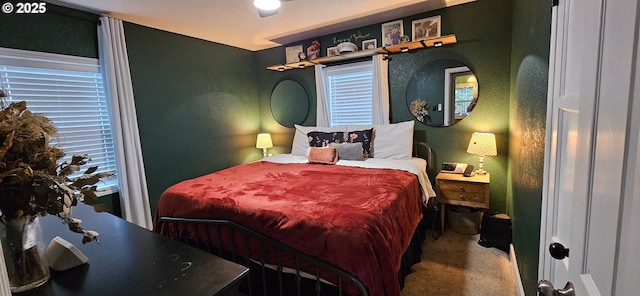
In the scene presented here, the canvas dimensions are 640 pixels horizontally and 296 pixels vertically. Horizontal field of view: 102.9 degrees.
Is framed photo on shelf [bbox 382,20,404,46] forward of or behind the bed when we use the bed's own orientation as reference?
behind

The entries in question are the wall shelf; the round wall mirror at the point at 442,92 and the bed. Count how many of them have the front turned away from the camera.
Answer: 0

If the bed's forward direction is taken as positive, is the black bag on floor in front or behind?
behind

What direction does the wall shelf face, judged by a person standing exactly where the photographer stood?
facing the viewer and to the left of the viewer

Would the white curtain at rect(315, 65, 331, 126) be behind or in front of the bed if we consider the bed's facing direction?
behind

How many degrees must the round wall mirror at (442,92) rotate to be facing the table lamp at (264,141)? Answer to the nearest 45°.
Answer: approximately 90° to its right

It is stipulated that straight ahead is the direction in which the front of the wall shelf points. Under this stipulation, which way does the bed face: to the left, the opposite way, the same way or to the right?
the same way

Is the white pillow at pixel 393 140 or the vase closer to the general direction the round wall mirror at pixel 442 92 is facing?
the vase

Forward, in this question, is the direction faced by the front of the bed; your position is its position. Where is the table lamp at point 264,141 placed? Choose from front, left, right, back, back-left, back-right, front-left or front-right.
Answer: back-right

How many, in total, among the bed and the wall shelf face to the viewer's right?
0

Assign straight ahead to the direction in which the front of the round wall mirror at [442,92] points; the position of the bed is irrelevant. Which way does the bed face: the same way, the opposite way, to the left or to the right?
the same way

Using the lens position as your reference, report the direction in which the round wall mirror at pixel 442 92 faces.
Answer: facing the viewer

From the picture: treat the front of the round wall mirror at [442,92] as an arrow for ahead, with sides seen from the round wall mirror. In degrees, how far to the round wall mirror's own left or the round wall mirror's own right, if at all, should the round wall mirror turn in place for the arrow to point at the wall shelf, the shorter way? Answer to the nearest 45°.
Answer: approximately 90° to the round wall mirror's own right

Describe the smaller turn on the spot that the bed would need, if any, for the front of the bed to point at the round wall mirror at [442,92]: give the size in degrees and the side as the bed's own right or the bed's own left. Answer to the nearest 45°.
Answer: approximately 180°

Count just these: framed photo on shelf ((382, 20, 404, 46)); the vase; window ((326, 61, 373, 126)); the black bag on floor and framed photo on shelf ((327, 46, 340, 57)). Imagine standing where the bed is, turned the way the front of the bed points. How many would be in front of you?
1

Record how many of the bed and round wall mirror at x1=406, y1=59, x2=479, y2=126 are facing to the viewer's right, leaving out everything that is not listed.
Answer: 0

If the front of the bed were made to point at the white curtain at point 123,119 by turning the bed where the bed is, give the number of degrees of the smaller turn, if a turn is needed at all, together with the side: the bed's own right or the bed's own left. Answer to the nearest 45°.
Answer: approximately 90° to the bed's own right
